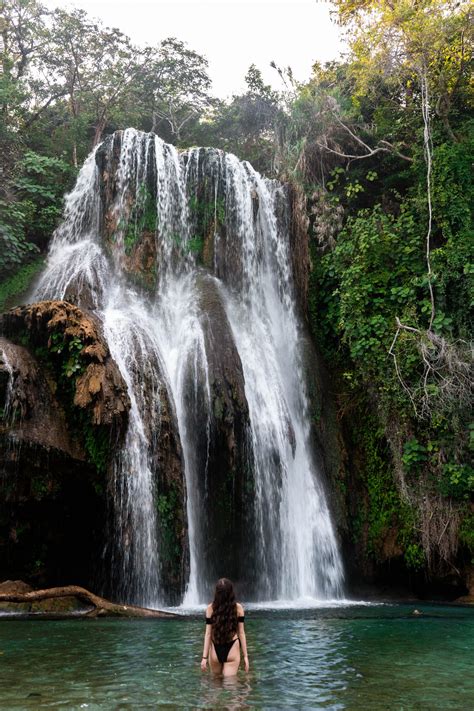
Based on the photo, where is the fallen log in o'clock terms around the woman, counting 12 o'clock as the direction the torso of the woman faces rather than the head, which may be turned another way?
The fallen log is roughly at 11 o'clock from the woman.

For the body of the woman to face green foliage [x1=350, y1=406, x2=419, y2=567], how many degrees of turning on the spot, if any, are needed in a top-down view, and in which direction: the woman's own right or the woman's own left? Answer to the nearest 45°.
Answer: approximately 45° to the woman's own right

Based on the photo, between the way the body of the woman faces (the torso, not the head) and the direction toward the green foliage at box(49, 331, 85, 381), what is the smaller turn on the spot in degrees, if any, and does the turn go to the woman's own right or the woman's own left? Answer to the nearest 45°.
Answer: approximately 45° to the woman's own left

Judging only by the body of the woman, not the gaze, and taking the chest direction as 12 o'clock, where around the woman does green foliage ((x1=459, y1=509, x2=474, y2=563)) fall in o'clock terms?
The green foliage is roughly at 1 o'clock from the woman.

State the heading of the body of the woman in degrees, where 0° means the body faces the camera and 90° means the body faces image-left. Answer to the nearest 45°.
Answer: approximately 180°

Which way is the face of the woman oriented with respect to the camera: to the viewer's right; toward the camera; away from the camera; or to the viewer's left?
away from the camera

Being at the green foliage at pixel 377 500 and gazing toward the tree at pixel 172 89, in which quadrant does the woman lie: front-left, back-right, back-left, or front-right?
back-left
